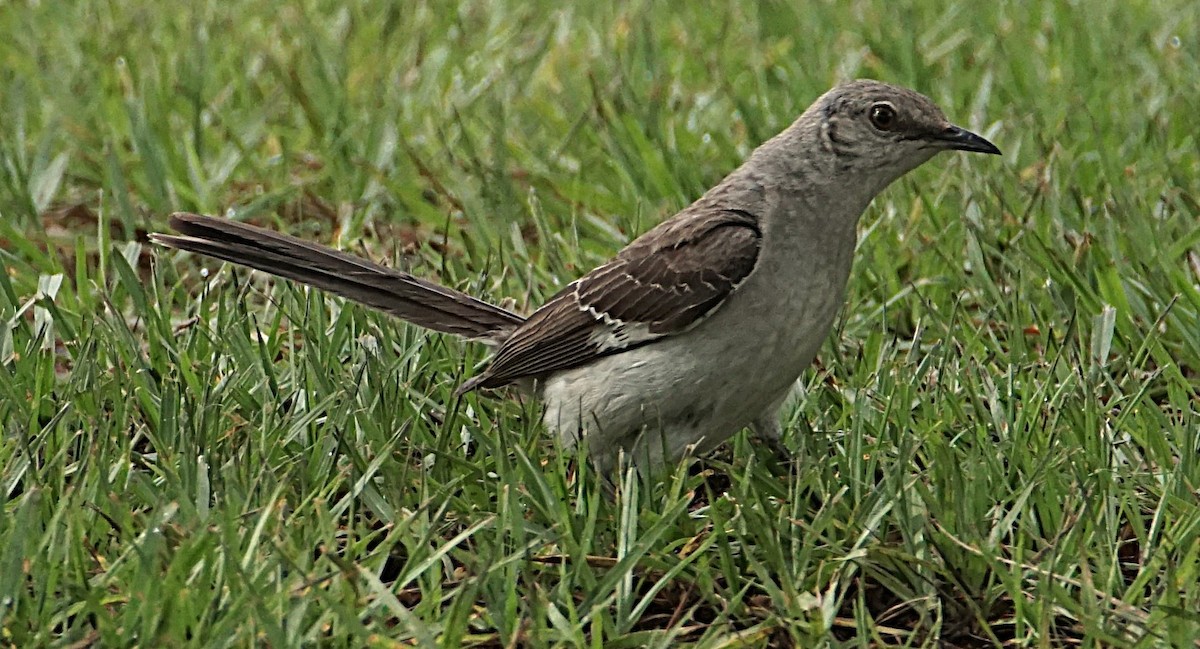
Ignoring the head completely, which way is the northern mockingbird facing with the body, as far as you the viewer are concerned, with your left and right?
facing to the right of the viewer
